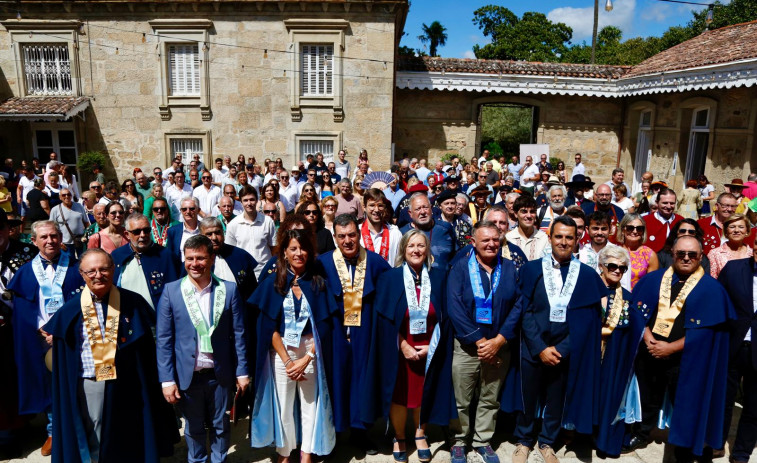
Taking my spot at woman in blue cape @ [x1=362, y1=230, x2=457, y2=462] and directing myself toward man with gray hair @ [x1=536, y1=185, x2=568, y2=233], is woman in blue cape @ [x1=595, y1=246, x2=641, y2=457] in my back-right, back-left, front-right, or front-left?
front-right

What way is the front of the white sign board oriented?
toward the camera

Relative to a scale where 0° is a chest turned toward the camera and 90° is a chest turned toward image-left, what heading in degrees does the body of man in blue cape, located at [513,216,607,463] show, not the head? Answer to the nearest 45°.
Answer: approximately 0°

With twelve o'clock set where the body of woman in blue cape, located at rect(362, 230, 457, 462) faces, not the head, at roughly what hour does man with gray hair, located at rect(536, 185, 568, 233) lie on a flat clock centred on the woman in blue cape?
The man with gray hair is roughly at 7 o'clock from the woman in blue cape.

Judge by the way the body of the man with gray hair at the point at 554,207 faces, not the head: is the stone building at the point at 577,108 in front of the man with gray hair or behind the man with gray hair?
behind

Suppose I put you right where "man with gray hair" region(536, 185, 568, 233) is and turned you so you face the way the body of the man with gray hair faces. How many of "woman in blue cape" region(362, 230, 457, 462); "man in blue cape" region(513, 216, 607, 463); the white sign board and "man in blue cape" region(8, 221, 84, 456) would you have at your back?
1

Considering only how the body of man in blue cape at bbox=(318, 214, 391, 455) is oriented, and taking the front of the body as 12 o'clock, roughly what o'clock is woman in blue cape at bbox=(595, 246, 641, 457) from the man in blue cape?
The woman in blue cape is roughly at 9 o'clock from the man in blue cape.

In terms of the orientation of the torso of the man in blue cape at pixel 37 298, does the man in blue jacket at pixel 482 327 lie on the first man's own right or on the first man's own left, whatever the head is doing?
on the first man's own left

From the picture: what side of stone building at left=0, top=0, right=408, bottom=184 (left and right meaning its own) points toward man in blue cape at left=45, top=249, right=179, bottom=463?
front

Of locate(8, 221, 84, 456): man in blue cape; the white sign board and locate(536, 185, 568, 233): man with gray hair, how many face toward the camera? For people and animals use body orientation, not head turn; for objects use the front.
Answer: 3

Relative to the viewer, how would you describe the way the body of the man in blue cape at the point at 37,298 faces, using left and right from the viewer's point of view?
facing the viewer

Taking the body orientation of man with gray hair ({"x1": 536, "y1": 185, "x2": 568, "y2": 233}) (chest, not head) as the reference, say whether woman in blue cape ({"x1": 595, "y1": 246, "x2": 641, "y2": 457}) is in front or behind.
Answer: in front

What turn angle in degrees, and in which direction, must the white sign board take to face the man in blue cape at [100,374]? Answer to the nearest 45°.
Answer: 0° — it already faces them

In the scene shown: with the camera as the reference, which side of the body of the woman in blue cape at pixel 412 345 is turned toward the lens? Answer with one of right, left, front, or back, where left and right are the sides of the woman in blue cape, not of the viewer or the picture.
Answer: front

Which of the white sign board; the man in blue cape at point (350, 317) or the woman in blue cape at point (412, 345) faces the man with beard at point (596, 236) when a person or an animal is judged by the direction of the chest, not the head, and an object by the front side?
the white sign board

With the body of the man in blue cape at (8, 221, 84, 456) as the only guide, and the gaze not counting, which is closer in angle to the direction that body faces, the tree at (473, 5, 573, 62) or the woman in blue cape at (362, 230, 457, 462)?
the woman in blue cape

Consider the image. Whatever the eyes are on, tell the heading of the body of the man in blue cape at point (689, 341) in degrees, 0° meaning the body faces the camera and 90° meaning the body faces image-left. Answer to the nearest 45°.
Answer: approximately 45°

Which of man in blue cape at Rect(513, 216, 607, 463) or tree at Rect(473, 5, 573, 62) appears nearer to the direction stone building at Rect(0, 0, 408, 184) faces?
the man in blue cape
